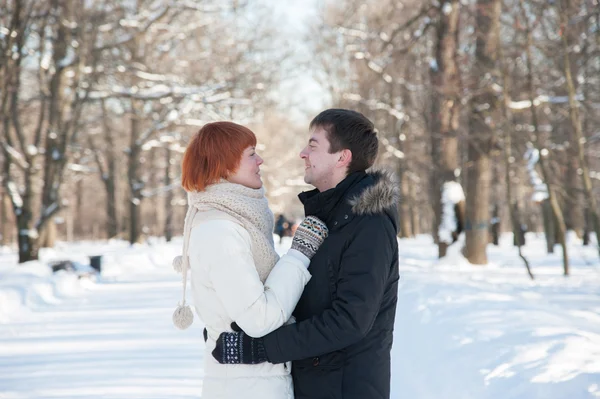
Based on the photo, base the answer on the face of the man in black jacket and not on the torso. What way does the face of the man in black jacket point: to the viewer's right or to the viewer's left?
to the viewer's left

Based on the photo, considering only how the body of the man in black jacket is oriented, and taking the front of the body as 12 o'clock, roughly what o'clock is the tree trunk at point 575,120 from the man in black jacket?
The tree trunk is roughly at 4 o'clock from the man in black jacket.

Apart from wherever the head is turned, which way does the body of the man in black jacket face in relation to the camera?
to the viewer's left

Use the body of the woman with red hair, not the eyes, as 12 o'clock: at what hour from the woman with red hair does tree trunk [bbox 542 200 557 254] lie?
The tree trunk is roughly at 10 o'clock from the woman with red hair.

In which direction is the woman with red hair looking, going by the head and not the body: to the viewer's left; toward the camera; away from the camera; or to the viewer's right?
to the viewer's right

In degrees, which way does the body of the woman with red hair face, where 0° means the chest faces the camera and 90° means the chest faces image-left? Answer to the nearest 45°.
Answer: approximately 270°

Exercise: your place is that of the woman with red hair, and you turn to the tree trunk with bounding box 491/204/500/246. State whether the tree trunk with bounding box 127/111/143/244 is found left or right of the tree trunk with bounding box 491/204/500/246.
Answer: left

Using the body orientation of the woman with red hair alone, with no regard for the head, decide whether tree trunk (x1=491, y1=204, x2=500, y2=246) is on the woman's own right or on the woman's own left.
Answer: on the woman's own left

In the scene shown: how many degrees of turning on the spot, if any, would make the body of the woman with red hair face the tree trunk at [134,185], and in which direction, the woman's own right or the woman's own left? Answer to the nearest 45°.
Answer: approximately 90° to the woman's own left

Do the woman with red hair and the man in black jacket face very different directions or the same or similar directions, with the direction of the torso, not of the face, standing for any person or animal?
very different directions

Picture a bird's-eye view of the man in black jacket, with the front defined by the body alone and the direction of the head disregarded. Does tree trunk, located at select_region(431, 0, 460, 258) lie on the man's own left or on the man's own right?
on the man's own right
